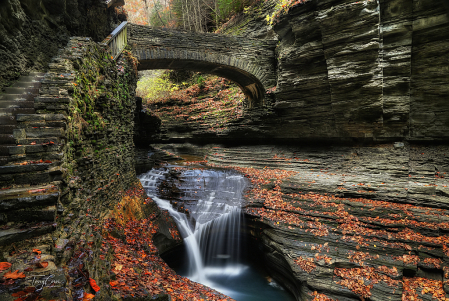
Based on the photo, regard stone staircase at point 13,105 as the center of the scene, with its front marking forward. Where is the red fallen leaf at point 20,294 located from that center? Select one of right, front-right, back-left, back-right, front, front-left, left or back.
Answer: front

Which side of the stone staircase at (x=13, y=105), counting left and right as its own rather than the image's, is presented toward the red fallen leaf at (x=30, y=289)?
front

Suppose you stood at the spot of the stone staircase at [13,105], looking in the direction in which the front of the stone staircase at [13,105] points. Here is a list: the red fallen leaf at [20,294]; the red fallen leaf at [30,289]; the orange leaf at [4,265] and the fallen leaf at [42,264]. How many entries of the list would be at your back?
0

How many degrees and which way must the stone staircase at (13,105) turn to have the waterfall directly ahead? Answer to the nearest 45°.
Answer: approximately 90° to its left

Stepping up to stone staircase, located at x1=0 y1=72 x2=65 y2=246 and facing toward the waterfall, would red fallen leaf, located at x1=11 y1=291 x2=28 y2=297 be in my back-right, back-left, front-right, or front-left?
back-right

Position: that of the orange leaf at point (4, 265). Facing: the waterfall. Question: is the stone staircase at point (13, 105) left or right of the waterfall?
left

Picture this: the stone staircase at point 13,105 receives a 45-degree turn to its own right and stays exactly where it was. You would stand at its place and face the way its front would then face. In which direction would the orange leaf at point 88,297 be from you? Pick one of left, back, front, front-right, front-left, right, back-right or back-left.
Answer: front-left

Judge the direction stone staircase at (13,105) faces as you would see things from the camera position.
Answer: facing the viewer

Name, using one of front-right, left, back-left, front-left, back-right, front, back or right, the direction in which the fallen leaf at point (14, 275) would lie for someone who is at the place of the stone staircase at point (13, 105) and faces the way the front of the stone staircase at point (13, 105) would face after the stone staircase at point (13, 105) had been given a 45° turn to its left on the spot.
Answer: front-right

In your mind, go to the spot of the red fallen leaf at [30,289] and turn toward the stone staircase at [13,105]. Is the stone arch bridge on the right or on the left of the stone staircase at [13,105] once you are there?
right

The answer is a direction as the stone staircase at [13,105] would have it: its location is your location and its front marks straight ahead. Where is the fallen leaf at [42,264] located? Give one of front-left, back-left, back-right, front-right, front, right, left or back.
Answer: front

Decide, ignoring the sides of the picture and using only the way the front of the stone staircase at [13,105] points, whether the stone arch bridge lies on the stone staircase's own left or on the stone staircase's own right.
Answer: on the stone staircase's own left

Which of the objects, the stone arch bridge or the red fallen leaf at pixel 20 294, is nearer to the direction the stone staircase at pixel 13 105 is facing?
the red fallen leaf

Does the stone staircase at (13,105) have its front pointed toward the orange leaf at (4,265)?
yes
